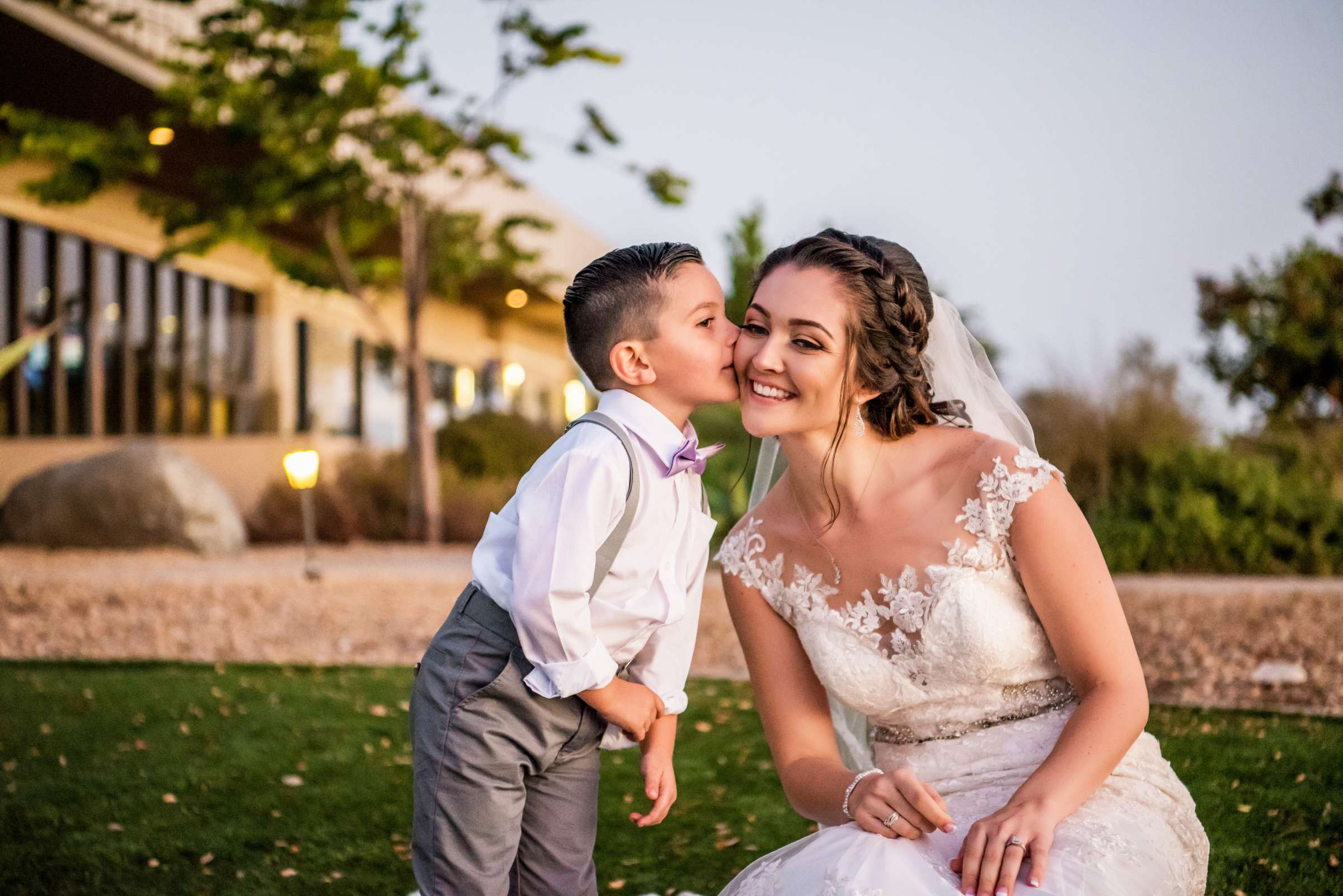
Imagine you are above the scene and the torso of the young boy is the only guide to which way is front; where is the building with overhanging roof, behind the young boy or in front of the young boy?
behind

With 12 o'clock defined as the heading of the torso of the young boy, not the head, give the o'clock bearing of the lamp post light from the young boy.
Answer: The lamp post light is roughly at 7 o'clock from the young boy.

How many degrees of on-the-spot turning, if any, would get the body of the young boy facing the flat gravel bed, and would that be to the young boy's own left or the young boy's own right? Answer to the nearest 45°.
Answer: approximately 135° to the young boy's own left

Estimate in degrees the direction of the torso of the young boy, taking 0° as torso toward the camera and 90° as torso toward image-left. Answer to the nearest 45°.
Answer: approximately 315°

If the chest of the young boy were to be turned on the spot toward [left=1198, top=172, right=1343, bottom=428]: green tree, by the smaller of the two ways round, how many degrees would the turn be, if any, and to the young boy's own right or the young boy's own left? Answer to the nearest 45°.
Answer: approximately 90° to the young boy's own left

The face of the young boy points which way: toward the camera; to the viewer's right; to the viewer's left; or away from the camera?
to the viewer's right

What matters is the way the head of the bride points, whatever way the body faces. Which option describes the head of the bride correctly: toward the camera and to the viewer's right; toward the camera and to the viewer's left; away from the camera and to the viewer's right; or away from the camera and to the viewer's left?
toward the camera and to the viewer's left

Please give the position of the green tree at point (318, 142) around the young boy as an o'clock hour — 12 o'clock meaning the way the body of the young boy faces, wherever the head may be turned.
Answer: The green tree is roughly at 7 o'clock from the young boy.

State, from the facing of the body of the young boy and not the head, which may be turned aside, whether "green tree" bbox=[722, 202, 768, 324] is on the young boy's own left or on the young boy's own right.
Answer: on the young boy's own left
